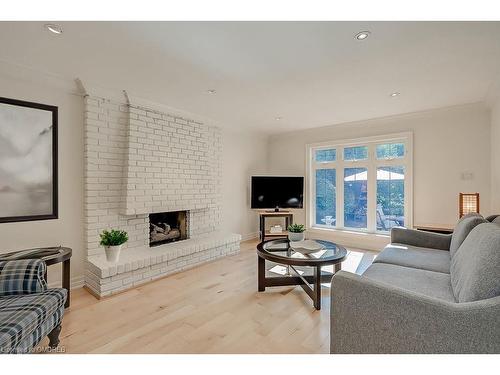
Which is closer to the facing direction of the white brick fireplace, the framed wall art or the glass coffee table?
the glass coffee table

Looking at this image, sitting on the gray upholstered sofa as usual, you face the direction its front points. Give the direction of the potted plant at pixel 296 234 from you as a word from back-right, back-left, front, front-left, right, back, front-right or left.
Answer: front-right

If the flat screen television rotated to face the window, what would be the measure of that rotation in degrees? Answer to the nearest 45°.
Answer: approximately 90° to its left

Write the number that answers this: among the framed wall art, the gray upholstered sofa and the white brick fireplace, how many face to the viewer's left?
1

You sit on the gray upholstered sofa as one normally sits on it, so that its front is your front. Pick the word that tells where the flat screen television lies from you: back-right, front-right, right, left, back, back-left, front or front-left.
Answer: front-right

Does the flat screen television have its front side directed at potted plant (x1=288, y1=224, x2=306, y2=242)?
yes

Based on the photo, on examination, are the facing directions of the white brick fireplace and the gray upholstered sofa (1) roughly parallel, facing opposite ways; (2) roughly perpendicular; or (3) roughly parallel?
roughly parallel, facing opposite ways

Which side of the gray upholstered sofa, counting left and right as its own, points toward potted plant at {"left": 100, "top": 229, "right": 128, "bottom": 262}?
front

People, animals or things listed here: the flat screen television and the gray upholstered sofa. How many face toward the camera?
1

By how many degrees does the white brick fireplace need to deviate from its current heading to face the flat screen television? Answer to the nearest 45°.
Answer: approximately 45° to its left

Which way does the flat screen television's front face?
toward the camera

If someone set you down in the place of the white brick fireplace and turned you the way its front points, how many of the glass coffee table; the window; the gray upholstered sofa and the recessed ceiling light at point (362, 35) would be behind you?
0

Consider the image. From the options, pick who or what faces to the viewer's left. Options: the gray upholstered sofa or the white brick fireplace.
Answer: the gray upholstered sofa

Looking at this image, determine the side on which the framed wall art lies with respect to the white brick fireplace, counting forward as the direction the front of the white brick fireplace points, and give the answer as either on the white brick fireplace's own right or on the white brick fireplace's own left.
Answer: on the white brick fireplace's own right

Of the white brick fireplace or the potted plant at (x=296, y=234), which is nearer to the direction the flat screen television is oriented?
the potted plant

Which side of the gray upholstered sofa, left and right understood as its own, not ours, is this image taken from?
left

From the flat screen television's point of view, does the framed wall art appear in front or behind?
in front

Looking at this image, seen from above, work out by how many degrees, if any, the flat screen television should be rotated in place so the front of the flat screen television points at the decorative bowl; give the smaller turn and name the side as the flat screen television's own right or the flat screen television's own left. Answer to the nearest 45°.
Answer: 0° — it already faces it

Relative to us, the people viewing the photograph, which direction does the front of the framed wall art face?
facing the viewer and to the right of the viewer

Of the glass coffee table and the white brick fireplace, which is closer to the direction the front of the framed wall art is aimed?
the glass coffee table

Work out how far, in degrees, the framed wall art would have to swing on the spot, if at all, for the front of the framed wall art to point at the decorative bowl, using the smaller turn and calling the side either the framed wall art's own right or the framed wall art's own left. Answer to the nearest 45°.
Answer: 0° — it already faces it
